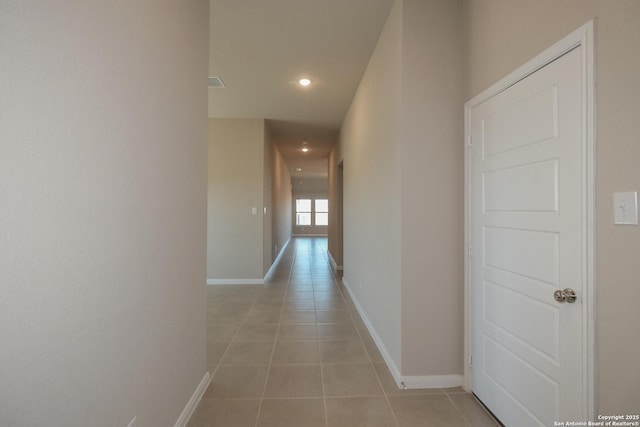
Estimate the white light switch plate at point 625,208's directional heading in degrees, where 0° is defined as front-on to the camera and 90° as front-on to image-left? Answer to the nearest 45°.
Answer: approximately 45°

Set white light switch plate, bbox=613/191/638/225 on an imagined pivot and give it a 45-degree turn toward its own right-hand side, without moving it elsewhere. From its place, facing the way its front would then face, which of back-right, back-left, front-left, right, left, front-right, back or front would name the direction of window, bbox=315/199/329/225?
front-right

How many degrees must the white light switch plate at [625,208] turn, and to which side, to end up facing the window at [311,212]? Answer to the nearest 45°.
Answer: approximately 90° to its right

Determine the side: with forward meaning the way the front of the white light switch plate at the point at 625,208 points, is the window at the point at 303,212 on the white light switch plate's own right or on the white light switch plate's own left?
on the white light switch plate's own right
